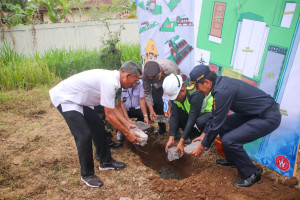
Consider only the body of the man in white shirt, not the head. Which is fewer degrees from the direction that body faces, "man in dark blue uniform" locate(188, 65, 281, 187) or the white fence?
the man in dark blue uniform

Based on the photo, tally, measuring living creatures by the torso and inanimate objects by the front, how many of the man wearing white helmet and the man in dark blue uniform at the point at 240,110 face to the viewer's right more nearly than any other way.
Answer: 0

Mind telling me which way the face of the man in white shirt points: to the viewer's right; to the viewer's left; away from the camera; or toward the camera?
to the viewer's right

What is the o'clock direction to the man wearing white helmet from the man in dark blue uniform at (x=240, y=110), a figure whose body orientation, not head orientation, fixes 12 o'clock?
The man wearing white helmet is roughly at 1 o'clock from the man in dark blue uniform.

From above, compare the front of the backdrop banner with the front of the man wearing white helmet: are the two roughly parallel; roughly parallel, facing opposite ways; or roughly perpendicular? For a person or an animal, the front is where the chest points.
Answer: roughly parallel

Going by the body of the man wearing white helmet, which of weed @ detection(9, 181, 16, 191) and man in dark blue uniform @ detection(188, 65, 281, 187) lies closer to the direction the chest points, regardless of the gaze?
the weed

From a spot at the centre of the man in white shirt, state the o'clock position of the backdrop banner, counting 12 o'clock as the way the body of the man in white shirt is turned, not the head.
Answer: The backdrop banner is roughly at 12 o'clock from the man in white shirt.

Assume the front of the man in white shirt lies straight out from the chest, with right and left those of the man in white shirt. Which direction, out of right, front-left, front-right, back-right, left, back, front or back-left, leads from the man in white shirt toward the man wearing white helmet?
front

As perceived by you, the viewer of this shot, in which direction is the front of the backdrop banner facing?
facing the viewer and to the left of the viewer

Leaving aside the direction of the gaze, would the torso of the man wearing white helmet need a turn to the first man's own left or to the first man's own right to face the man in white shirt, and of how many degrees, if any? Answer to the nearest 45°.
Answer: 0° — they already face them

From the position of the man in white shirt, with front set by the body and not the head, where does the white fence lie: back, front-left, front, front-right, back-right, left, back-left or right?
left

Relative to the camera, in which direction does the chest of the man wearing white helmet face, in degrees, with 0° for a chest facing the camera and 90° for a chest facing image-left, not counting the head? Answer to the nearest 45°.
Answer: approximately 45°

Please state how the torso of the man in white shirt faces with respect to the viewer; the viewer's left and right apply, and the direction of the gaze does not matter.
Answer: facing to the right of the viewer

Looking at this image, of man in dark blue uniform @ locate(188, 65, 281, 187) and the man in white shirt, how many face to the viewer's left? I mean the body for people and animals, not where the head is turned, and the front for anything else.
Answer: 1

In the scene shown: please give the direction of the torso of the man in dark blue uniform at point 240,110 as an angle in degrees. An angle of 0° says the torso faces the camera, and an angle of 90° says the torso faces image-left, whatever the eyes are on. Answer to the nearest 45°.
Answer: approximately 90°
